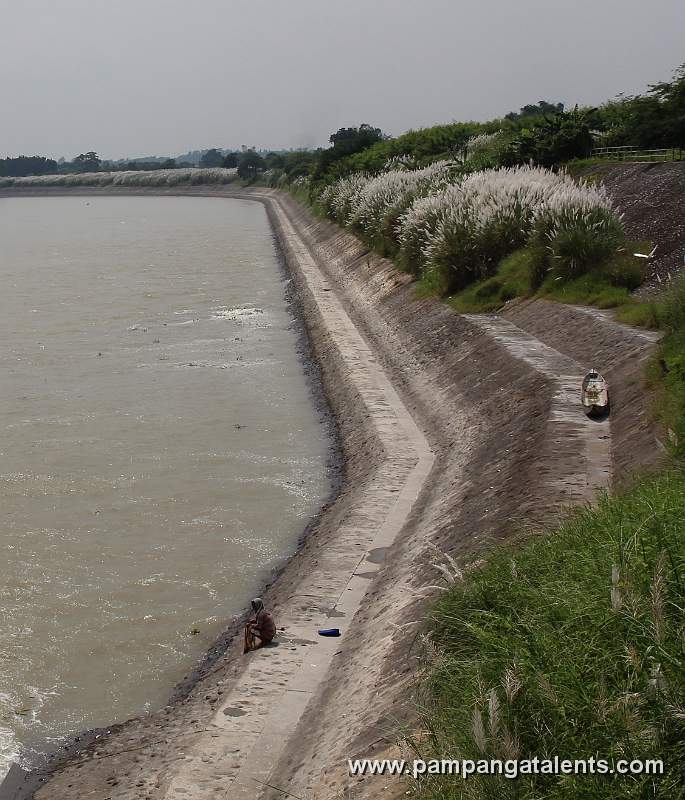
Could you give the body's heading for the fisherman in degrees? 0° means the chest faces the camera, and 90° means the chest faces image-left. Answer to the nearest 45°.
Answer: approximately 90°

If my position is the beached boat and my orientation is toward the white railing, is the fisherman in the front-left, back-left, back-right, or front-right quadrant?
back-left

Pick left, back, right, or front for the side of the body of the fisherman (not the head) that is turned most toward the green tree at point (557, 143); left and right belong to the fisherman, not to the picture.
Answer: right

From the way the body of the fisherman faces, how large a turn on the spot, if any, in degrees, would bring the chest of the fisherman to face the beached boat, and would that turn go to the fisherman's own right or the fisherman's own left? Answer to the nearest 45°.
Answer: approximately 135° to the fisherman's own right

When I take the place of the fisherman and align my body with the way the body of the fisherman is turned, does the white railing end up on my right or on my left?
on my right
